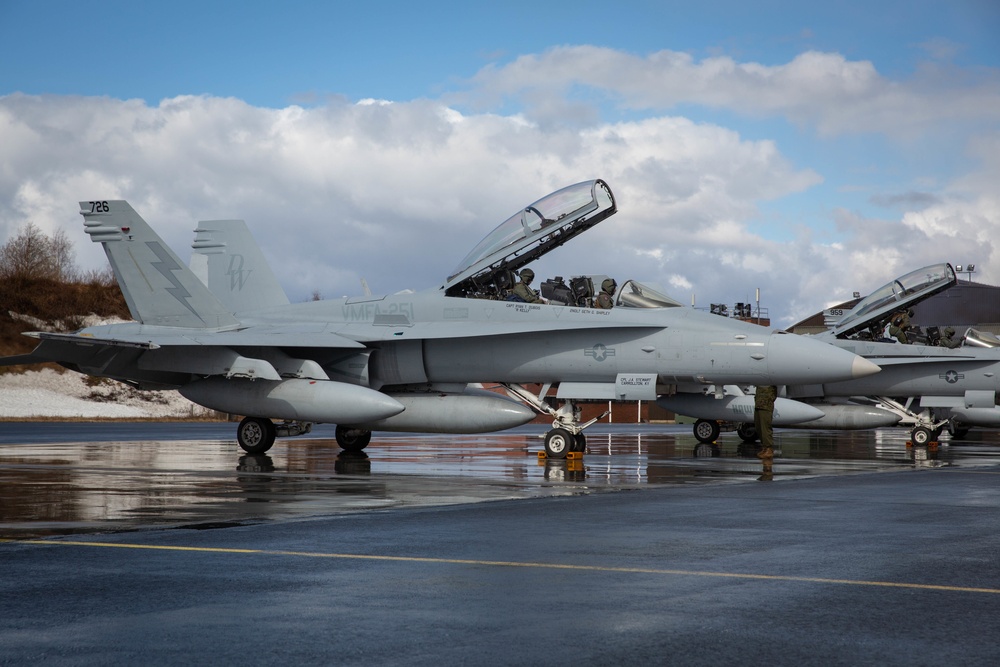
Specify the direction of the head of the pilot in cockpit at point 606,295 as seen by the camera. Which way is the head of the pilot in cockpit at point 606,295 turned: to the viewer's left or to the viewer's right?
to the viewer's right

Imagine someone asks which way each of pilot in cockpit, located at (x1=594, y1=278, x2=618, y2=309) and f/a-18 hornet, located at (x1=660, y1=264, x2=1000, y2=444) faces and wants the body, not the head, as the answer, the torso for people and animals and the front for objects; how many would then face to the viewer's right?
2

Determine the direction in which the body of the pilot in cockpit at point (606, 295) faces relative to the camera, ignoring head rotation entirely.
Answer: to the viewer's right

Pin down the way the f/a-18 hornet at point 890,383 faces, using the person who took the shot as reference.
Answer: facing to the right of the viewer

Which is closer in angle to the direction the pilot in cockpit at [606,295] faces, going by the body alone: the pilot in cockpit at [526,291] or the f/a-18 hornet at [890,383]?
the f/a-18 hornet

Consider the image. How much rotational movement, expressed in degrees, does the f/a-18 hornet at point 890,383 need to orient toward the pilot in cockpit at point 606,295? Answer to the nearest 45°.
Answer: approximately 135° to its right

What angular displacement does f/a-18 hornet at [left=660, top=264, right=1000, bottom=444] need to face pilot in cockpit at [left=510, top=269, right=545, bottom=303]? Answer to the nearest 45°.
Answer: approximately 135° to its right

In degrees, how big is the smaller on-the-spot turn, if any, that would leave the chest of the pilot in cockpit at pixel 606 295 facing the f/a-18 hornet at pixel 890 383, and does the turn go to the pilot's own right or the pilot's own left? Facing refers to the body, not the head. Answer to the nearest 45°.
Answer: approximately 45° to the pilot's own left

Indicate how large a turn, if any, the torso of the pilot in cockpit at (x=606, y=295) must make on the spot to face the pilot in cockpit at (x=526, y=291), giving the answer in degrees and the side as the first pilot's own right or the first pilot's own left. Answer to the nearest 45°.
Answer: approximately 180°
